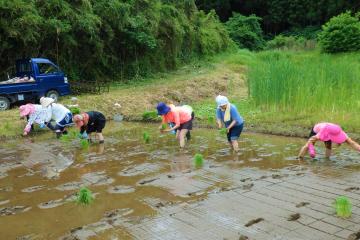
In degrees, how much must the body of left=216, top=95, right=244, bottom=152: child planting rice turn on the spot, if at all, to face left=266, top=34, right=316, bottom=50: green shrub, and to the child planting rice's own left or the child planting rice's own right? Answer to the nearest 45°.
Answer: approximately 135° to the child planting rice's own right

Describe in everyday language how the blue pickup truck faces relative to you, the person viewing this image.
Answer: facing away from the viewer and to the right of the viewer

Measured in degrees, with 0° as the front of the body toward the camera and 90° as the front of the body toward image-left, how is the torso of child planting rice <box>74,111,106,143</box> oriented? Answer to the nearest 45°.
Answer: approximately 90°

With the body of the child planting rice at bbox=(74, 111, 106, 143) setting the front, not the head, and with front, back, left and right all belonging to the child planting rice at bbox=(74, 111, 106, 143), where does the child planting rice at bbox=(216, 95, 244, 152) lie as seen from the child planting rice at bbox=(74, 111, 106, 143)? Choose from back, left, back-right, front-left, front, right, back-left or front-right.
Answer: back-left

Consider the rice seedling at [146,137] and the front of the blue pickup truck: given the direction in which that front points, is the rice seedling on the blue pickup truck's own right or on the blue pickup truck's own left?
on the blue pickup truck's own right

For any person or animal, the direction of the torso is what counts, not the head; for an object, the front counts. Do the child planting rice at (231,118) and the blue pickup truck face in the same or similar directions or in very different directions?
very different directions

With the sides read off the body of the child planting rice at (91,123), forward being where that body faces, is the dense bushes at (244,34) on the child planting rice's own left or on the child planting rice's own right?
on the child planting rice's own right

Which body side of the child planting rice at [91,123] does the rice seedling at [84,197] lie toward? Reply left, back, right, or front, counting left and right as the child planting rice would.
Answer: left

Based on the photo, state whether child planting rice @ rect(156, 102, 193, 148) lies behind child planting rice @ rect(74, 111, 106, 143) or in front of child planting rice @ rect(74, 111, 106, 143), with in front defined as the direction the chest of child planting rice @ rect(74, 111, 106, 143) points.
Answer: behind
